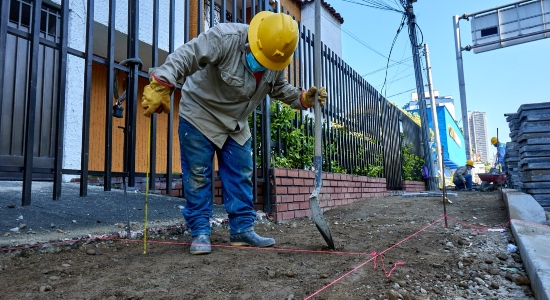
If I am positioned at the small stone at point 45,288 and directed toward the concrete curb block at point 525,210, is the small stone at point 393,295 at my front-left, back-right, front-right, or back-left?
front-right

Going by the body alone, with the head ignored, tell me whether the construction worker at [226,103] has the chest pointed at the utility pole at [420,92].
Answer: no

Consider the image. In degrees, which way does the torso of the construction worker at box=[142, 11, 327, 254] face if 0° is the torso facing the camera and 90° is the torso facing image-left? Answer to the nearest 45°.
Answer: approximately 315°

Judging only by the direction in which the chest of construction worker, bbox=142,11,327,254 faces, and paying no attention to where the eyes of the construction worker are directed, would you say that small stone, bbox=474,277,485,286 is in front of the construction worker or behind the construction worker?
in front

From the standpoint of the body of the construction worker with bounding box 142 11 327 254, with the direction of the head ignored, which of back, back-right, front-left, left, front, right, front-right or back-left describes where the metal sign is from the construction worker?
left

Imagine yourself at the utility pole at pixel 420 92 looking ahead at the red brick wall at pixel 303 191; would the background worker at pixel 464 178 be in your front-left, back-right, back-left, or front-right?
back-left

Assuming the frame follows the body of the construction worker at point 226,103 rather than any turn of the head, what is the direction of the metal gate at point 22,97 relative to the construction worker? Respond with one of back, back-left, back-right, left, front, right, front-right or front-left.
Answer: back

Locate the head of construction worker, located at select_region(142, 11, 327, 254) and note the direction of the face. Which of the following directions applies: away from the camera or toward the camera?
toward the camera

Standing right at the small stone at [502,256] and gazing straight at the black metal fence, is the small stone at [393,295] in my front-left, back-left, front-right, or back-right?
front-left

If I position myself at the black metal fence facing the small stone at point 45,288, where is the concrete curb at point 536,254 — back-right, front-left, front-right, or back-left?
front-left

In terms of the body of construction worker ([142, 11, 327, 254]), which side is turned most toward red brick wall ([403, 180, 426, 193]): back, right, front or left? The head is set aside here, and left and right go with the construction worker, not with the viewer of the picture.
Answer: left

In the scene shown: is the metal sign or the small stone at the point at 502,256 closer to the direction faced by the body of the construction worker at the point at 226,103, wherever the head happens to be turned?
the small stone

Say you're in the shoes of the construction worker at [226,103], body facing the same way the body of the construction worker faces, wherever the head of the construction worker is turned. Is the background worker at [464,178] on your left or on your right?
on your left

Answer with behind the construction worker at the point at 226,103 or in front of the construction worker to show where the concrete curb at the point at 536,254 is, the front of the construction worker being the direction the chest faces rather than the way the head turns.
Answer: in front
